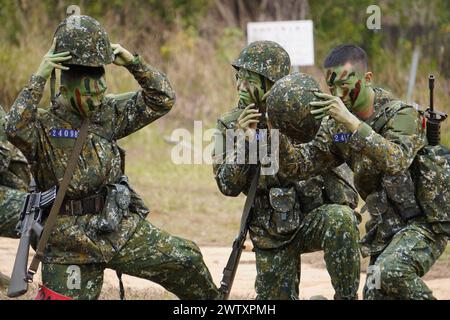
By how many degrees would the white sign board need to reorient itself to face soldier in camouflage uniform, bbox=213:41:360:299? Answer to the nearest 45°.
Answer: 0° — it already faces them

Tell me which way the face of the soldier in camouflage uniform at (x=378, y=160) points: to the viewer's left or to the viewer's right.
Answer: to the viewer's left

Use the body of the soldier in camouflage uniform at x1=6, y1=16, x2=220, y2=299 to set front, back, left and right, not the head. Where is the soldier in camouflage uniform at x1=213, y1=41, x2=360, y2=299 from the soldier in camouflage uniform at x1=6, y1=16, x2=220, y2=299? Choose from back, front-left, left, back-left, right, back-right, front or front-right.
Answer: left

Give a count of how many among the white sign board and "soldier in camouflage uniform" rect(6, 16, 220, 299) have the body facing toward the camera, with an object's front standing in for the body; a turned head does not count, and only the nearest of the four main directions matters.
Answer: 2

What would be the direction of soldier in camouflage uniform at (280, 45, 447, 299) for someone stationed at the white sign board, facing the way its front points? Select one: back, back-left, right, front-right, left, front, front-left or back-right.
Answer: front

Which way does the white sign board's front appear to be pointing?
toward the camera

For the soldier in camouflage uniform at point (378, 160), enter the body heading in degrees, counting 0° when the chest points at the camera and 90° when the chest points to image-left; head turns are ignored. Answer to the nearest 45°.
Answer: approximately 45°

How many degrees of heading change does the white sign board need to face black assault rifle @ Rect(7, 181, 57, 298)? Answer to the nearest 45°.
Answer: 0° — it already faces it

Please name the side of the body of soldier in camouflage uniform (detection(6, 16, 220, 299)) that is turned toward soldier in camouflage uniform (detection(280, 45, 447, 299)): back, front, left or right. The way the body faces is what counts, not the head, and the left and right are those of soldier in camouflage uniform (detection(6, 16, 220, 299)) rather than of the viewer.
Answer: left

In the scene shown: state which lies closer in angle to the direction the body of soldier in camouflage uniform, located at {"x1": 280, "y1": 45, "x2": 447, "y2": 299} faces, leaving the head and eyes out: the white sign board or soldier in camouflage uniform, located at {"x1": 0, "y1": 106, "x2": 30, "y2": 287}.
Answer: the soldier in camouflage uniform

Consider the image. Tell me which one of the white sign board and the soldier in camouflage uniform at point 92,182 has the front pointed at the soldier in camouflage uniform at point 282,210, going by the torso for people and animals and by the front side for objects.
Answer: the white sign board
